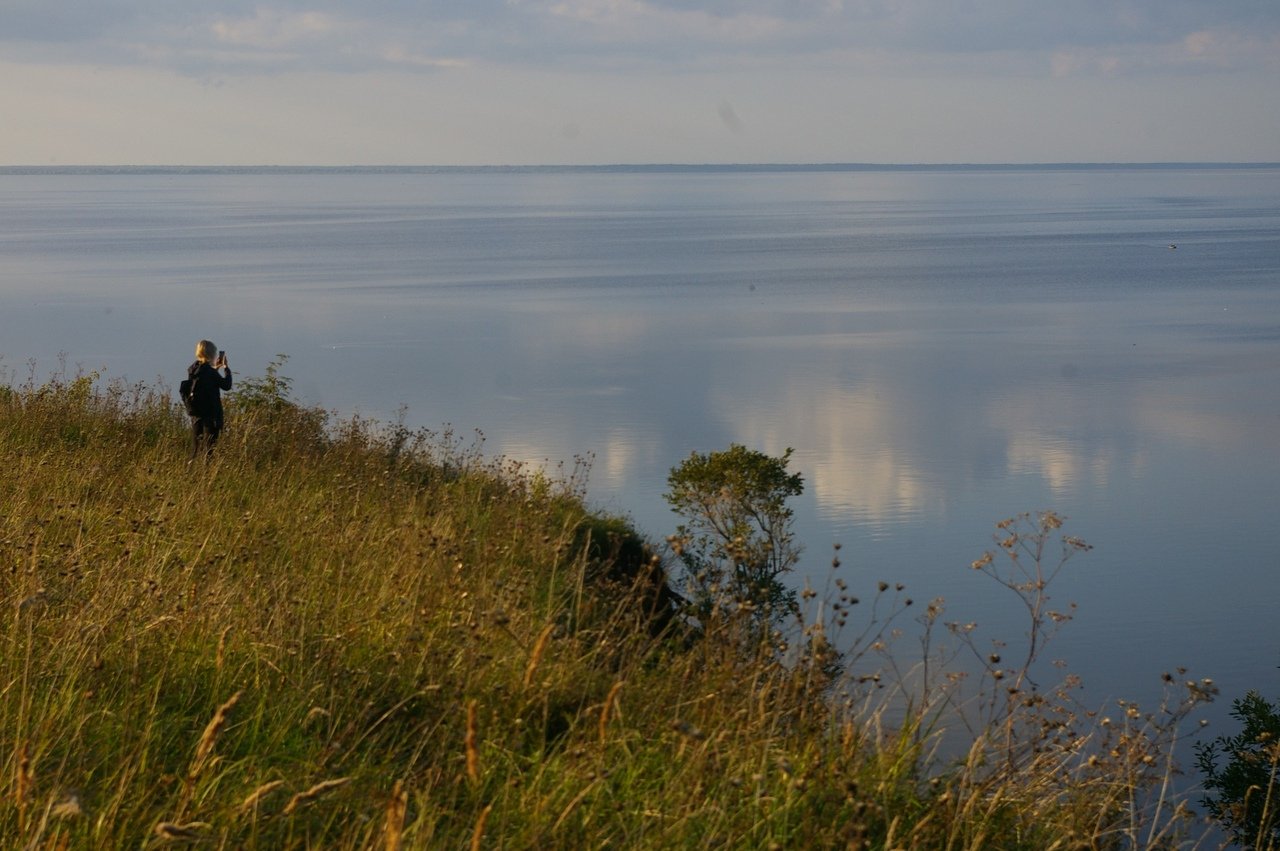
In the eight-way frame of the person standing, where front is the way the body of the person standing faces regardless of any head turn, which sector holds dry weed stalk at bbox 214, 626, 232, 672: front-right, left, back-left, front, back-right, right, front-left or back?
back-right

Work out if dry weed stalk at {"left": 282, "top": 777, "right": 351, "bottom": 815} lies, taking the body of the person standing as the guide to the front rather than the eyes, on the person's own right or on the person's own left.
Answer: on the person's own right

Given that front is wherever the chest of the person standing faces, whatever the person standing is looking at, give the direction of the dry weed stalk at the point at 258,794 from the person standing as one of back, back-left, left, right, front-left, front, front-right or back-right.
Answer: back-right

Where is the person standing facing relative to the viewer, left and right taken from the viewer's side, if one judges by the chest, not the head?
facing away from the viewer and to the right of the viewer
